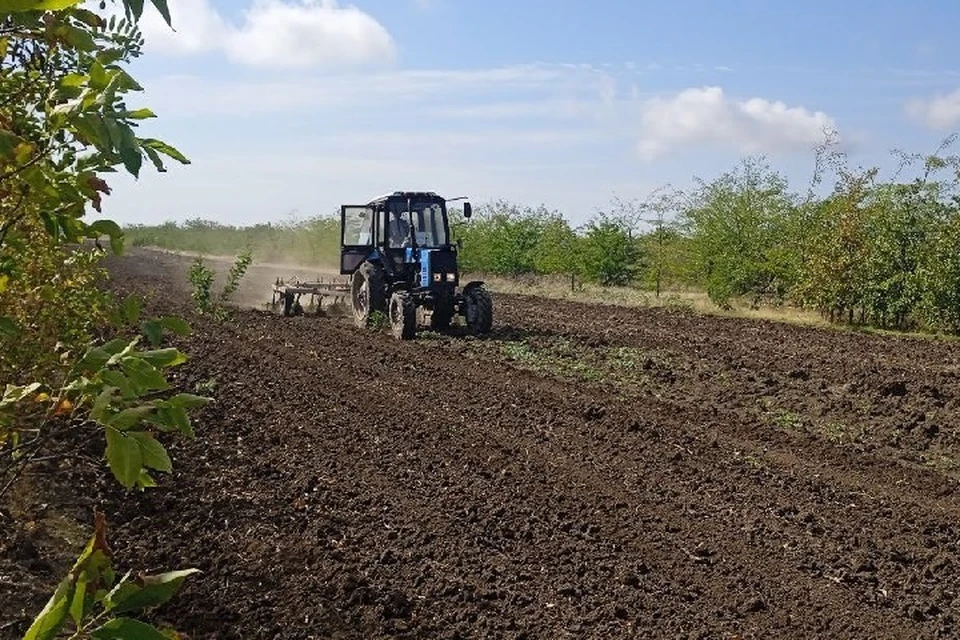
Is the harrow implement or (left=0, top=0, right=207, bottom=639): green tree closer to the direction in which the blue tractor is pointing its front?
the green tree

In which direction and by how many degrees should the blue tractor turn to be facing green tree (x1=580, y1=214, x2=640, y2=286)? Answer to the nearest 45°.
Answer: approximately 90° to its left

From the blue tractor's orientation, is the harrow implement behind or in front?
behind

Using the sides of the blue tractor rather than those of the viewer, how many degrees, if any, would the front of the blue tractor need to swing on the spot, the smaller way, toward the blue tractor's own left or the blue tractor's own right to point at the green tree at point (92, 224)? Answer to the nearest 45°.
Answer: approximately 45° to the blue tractor's own right

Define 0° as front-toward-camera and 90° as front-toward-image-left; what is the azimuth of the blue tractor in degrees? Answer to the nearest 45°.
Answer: approximately 315°
